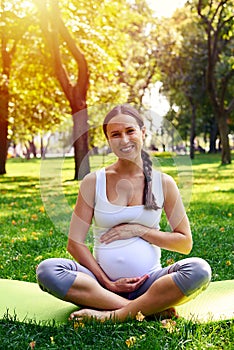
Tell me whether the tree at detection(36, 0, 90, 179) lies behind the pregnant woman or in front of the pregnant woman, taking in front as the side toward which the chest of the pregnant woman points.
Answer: behind

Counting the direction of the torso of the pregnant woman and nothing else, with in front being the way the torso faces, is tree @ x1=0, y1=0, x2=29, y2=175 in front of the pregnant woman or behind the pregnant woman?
behind

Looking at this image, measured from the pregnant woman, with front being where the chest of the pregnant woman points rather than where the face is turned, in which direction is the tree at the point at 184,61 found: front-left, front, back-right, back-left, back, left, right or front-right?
back

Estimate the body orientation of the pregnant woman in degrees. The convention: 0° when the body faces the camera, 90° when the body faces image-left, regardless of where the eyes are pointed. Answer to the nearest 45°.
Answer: approximately 0°

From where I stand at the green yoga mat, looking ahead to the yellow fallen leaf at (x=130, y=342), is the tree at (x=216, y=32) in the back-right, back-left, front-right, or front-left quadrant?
back-left

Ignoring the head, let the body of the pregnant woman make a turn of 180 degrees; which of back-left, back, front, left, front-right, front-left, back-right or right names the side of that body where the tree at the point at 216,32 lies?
front

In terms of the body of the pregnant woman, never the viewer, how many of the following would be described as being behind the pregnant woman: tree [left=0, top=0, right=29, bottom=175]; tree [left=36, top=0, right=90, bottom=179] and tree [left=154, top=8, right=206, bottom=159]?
3
